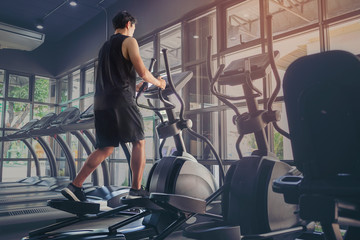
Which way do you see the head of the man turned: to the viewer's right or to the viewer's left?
to the viewer's right

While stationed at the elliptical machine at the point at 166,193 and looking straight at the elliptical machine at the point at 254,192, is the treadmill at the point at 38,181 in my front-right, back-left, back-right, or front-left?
back-left

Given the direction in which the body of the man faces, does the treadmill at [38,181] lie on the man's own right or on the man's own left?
on the man's own left

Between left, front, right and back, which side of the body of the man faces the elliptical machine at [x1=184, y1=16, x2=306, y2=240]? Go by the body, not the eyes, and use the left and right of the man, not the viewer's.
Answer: right

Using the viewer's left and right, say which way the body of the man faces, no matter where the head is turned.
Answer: facing away from the viewer and to the right of the viewer
